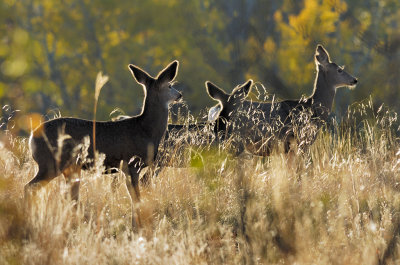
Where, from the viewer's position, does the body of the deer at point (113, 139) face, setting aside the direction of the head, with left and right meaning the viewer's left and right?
facing to the right of the viewer
